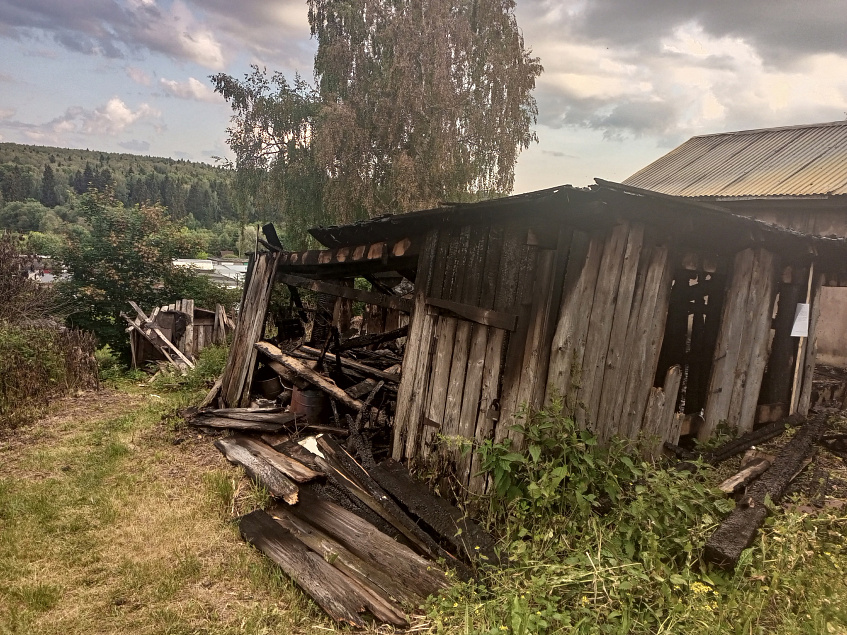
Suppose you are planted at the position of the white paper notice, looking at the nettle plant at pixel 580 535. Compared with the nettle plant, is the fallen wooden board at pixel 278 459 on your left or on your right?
right

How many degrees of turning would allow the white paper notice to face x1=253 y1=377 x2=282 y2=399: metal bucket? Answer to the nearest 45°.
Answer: approximately 90° to its right

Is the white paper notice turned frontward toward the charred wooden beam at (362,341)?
no

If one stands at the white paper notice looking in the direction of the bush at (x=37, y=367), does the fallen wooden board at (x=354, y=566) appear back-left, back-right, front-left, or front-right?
front-left

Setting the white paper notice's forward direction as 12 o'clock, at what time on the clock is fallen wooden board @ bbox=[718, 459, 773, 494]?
The fallen wooden board is roughly at 12 o'clock from the white paper notice.

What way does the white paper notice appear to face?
toward the camera

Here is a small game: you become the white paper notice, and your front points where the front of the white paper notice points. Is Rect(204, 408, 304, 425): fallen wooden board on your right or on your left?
on your right

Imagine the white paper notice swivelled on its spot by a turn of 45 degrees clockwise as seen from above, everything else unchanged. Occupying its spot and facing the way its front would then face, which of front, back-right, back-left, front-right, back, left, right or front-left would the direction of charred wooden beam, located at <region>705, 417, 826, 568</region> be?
front-left

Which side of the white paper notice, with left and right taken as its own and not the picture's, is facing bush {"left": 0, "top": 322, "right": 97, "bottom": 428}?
right

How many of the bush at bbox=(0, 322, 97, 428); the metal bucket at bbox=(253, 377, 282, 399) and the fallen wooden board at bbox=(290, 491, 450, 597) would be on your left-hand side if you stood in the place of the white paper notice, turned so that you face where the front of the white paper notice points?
0

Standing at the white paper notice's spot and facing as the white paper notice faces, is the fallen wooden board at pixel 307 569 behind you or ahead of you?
ahead

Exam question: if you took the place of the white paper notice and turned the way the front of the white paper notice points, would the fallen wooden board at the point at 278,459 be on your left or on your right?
on your right
